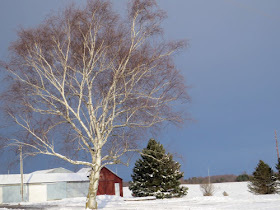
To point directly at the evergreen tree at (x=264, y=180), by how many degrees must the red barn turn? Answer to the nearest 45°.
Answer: approximately 45° to its left

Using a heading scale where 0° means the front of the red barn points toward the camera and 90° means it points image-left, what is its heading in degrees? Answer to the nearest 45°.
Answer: approximately 0°

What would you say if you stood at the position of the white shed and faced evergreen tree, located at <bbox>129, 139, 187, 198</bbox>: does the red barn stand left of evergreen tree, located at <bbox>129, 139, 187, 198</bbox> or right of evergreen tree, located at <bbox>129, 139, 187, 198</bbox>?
left

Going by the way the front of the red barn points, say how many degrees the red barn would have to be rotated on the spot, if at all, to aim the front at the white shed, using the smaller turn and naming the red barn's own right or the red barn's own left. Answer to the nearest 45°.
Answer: approximately 90° to the red barn's own right
